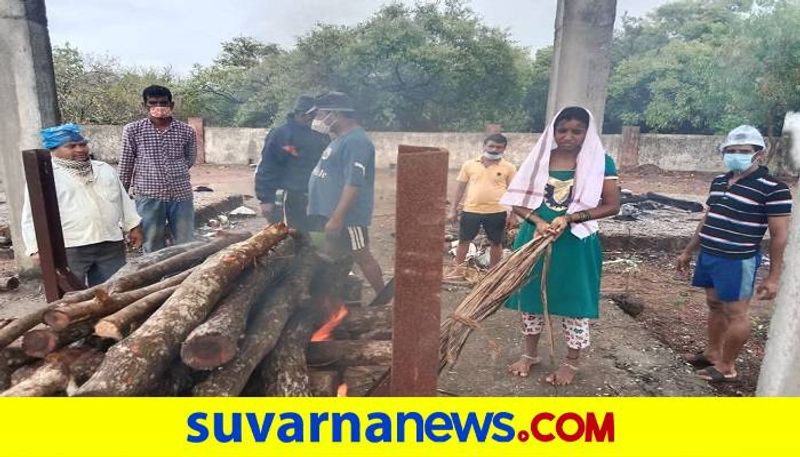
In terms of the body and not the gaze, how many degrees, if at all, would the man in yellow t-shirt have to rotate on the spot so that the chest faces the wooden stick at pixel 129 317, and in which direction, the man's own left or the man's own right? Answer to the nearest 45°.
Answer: approximately 45° to the man's own right

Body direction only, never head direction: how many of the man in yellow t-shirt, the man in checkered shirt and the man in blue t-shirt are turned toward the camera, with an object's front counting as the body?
2

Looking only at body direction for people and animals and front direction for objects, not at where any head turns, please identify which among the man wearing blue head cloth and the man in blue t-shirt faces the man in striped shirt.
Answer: the man wearing blue head cloth

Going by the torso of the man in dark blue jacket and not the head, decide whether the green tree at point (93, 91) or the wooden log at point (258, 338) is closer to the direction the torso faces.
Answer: the wooden log

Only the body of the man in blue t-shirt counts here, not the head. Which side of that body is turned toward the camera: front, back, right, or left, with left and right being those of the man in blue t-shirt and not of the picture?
left

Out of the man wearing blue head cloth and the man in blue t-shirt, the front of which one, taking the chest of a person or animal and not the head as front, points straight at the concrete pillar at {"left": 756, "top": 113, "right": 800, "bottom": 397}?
the man wearing blue head cloth

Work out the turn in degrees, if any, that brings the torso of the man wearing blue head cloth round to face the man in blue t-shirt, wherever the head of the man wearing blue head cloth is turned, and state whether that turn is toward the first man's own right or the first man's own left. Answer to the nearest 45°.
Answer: approximately 45° to the first man's own left

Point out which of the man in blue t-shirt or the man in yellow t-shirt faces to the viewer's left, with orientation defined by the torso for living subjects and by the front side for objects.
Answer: the man in blue t-shirt

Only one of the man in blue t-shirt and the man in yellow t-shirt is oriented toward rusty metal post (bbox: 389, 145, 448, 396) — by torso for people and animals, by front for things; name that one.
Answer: the man in yellow t-shirt

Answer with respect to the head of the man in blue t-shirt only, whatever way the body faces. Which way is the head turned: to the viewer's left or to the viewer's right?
to the viewer's left

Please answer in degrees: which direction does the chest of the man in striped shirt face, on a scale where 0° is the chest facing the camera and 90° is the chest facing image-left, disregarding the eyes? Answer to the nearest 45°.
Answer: approximately 45°

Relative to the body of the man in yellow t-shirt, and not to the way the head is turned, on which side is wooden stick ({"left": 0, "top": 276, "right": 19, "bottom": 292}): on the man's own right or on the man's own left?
on the man's own right
